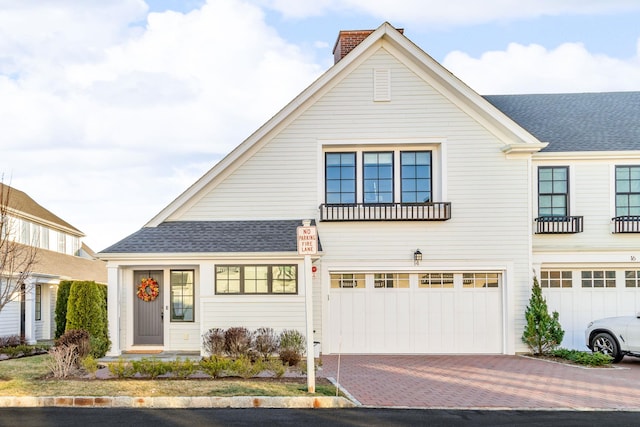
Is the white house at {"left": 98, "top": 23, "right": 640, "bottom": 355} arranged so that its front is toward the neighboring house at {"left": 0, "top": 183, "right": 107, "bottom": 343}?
no

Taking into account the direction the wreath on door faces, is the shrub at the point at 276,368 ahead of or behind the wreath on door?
ahead

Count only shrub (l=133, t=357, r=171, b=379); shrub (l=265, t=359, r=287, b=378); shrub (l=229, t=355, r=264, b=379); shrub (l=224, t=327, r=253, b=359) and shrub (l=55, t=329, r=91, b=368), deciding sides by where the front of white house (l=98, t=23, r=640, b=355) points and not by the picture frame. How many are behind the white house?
0

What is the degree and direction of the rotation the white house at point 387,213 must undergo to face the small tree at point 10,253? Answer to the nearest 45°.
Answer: approximately 45° to its right

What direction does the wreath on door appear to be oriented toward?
toward the camera

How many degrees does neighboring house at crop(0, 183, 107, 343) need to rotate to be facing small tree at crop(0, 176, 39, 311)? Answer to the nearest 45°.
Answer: approximately 45° to its right

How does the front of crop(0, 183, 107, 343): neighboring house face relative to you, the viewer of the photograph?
facing the viewer and to the right of the viewer

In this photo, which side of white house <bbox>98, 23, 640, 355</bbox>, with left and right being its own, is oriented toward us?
front

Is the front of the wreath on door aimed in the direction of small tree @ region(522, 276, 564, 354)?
no
